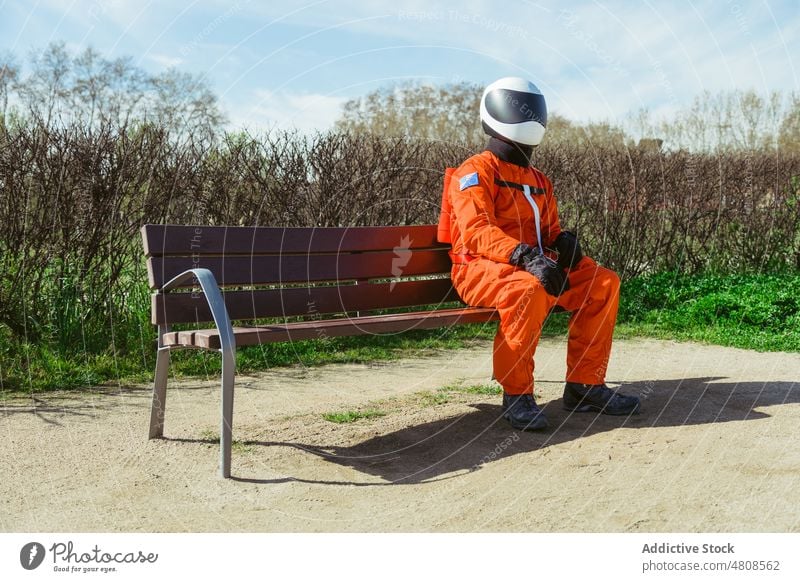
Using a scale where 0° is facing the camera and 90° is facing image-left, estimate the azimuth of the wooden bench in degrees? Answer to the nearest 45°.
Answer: approximately 315°
